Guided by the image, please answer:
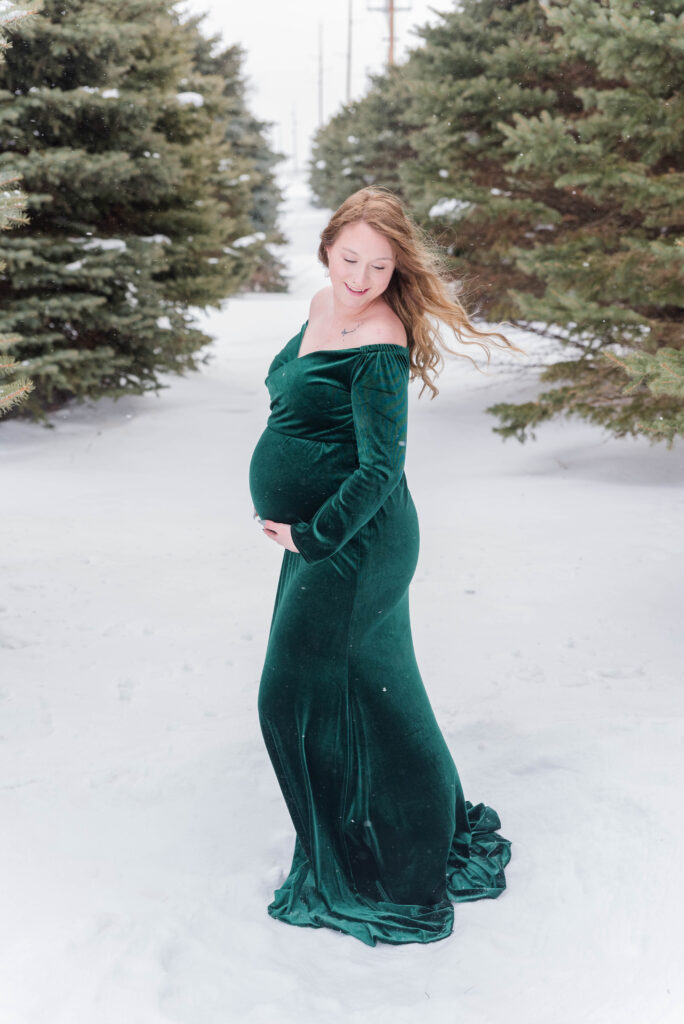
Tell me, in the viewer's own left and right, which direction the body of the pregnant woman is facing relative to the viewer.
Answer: facing the viewer and to the left of the viewer

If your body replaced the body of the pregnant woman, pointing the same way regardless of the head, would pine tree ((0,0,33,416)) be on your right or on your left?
on your right

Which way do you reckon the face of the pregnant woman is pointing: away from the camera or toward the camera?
toward the camera

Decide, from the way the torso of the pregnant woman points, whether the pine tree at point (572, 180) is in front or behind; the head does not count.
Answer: behind

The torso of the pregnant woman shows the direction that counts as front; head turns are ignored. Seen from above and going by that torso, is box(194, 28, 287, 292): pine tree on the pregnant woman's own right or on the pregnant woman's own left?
on the pregnant woman's own right

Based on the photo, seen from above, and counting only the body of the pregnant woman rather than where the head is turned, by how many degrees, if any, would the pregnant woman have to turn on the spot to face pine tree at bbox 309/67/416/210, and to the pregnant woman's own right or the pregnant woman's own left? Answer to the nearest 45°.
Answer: approximately 135° to the pregnant woman's own right

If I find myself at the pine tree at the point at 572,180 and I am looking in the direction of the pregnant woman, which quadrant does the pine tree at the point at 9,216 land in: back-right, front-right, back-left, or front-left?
front-right

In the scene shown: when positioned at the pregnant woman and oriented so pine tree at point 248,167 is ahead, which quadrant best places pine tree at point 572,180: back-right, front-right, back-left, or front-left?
front-right

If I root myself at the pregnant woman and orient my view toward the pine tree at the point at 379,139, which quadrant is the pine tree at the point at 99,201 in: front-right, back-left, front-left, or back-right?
front-left
